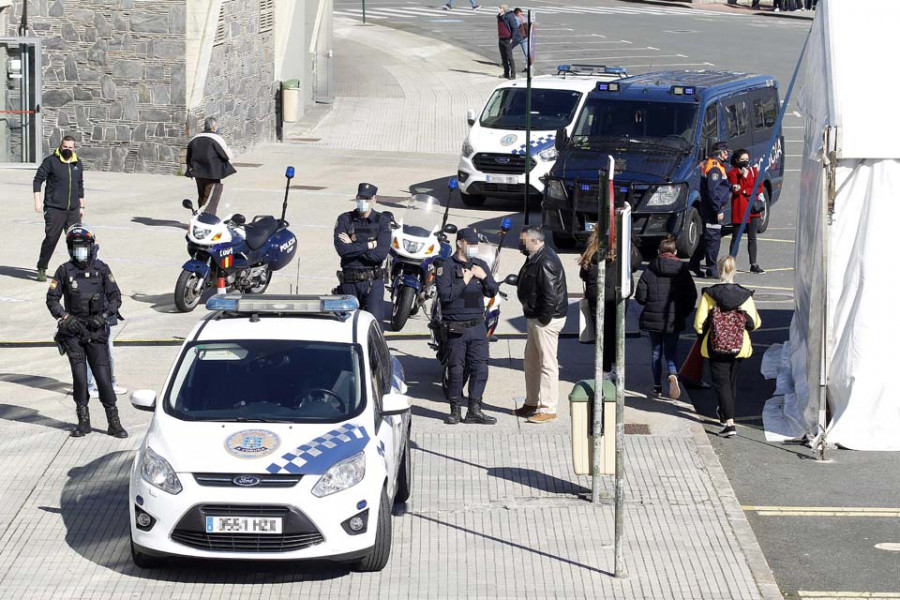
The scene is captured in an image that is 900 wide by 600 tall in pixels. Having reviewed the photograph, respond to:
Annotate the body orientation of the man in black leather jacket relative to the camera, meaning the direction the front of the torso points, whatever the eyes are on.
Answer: to the viewer's left

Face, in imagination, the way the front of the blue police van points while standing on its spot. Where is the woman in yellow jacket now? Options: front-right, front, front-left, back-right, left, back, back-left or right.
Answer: front-left

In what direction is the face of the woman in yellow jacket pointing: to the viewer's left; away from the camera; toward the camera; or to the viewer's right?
away from the camera

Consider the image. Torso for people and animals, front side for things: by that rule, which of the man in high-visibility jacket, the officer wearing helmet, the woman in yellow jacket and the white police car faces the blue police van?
the woman in yellow jacket

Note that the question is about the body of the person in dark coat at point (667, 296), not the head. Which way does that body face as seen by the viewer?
away from the camera

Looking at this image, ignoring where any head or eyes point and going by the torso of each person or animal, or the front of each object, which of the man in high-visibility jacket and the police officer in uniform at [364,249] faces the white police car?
the police officer in uniform

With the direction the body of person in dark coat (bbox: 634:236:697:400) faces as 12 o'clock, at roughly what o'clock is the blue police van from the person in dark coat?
The blue police van is roughly at 12 o'clock from the person in dark coat.

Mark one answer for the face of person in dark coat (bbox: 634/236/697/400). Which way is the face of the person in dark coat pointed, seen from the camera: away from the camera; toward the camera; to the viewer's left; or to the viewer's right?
away from the camera

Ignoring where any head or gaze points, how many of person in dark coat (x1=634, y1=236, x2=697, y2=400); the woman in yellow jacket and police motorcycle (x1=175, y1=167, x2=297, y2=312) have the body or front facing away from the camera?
2

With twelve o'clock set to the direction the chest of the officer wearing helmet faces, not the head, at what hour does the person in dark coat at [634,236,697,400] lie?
The person in dark coat is roughly at 9 o'clock from the officer wearing helmet.

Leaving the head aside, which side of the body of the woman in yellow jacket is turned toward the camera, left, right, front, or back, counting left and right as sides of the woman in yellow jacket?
back
